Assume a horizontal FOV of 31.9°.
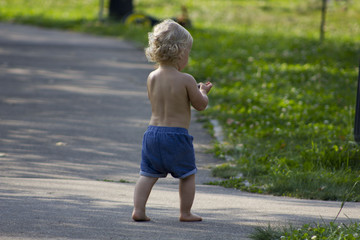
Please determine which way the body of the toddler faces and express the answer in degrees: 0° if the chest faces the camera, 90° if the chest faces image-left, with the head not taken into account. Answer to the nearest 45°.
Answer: approximately 225°

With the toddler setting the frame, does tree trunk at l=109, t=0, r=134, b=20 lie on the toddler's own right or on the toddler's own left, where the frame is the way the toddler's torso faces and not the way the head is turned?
on the toddler's own left
